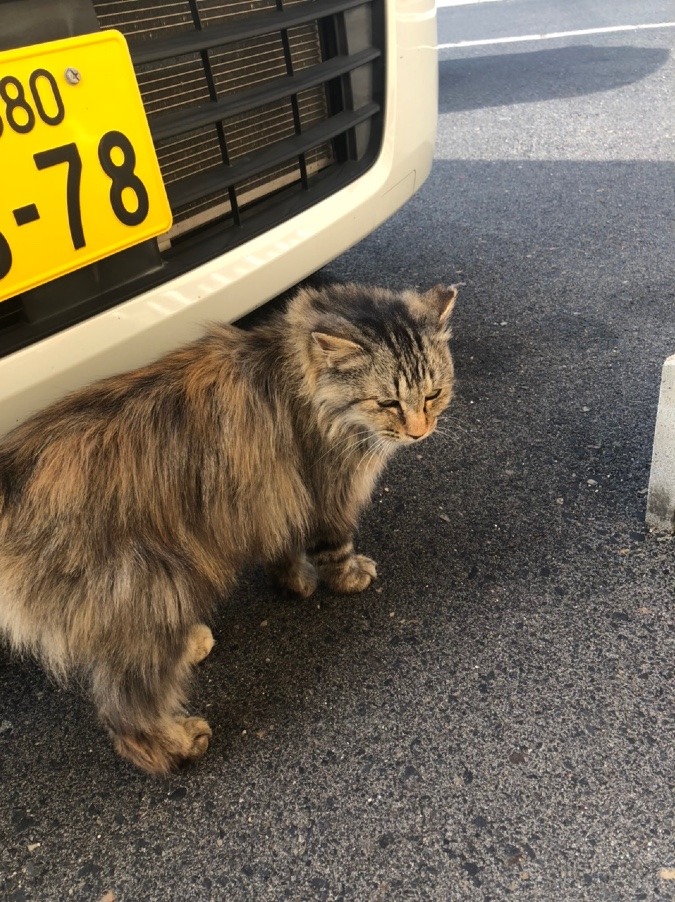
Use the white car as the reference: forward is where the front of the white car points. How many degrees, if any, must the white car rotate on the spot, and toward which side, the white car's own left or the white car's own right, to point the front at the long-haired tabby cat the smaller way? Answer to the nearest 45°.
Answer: approximately 45° to the white car's own right

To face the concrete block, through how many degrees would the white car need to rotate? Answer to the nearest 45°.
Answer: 0° — it already faces it

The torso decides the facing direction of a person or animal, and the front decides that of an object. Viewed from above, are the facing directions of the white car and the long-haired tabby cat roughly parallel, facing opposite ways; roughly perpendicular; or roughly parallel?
roughly perpendicular

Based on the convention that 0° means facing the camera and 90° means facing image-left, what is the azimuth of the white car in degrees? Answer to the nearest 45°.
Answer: approximately 315°

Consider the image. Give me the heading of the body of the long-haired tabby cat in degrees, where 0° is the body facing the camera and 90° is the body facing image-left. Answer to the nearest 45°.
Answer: approximately 225°
